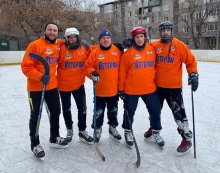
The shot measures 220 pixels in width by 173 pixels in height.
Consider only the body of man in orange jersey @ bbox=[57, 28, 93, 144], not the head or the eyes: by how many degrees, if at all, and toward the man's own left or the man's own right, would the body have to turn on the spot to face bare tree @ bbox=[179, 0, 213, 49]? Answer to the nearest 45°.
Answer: approximately 135° to the man's own left

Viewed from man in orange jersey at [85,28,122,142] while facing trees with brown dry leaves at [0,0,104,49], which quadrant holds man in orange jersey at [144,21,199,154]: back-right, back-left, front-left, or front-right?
back-right

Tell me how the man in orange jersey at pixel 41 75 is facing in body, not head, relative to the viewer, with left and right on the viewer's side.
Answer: facing the viewer and to the right of the viewer

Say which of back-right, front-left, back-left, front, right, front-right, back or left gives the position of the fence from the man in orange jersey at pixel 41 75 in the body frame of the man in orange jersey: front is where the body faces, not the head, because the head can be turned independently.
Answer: back-left

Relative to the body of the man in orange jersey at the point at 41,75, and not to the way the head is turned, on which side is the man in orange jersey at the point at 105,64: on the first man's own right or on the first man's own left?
on the first man's own left

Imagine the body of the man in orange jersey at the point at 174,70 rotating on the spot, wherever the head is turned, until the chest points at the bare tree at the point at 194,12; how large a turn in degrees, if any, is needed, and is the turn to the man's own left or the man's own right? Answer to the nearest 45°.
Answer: approximately 180°

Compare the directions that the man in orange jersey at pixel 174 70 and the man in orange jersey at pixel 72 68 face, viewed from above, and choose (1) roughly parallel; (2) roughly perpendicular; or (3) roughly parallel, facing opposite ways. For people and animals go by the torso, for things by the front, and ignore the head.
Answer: roughly parallel

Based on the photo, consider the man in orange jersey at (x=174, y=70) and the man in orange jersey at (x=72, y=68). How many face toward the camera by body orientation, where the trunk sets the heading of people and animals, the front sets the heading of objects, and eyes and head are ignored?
2

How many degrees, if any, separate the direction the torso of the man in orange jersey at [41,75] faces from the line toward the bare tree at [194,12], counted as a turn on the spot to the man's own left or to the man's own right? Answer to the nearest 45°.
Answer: approximately 90° to the man's own left

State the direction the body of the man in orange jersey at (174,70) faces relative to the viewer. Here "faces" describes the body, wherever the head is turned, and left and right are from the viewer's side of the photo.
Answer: facing the viewer

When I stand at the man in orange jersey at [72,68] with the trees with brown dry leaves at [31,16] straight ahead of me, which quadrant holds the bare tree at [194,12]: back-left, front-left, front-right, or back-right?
front-right

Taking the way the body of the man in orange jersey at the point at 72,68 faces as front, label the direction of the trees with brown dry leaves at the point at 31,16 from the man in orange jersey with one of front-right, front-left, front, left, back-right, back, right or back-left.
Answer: back

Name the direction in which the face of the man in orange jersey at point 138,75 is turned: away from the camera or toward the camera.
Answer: toward the camera

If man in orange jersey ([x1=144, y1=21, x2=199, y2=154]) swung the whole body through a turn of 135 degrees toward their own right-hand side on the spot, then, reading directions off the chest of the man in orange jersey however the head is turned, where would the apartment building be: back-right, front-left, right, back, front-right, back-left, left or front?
front-right
